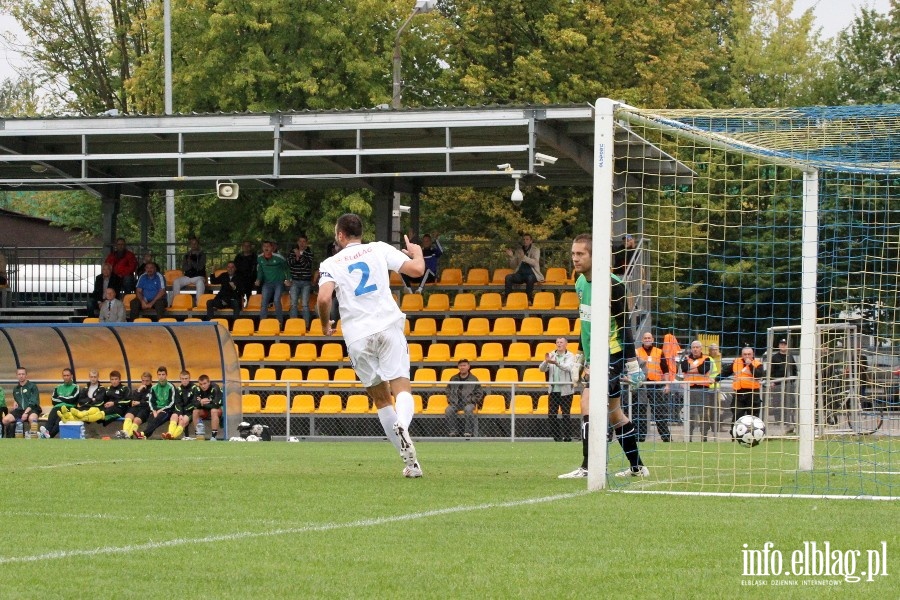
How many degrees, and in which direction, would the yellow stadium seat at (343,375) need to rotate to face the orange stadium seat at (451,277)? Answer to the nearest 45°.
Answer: approximately 135° to its left

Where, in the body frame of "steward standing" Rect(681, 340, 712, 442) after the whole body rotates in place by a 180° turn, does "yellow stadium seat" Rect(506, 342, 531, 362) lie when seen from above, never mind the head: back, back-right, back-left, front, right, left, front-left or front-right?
front-left

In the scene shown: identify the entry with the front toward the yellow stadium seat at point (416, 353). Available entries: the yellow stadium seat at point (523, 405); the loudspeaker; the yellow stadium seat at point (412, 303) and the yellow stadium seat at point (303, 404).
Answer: the yellow stadium seat at point (412, 303)

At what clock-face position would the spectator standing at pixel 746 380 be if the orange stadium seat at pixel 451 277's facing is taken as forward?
The spectator standing is roughly at 11 o'clock from the orange stadium seat.

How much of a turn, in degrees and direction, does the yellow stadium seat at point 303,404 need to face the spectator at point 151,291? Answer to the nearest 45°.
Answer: approximately 135° to its right

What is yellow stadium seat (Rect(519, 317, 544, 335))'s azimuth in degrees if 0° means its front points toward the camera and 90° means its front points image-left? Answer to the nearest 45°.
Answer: approximately 0°

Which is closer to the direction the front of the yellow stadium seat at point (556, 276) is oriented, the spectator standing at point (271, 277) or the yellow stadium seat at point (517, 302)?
the yellow stadium seat

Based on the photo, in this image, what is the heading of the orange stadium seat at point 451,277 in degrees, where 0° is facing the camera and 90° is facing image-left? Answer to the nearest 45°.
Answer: approximately 0°

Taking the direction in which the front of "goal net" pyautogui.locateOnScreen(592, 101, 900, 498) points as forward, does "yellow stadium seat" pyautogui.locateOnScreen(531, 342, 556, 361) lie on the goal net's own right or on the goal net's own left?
on the goal net's own right
